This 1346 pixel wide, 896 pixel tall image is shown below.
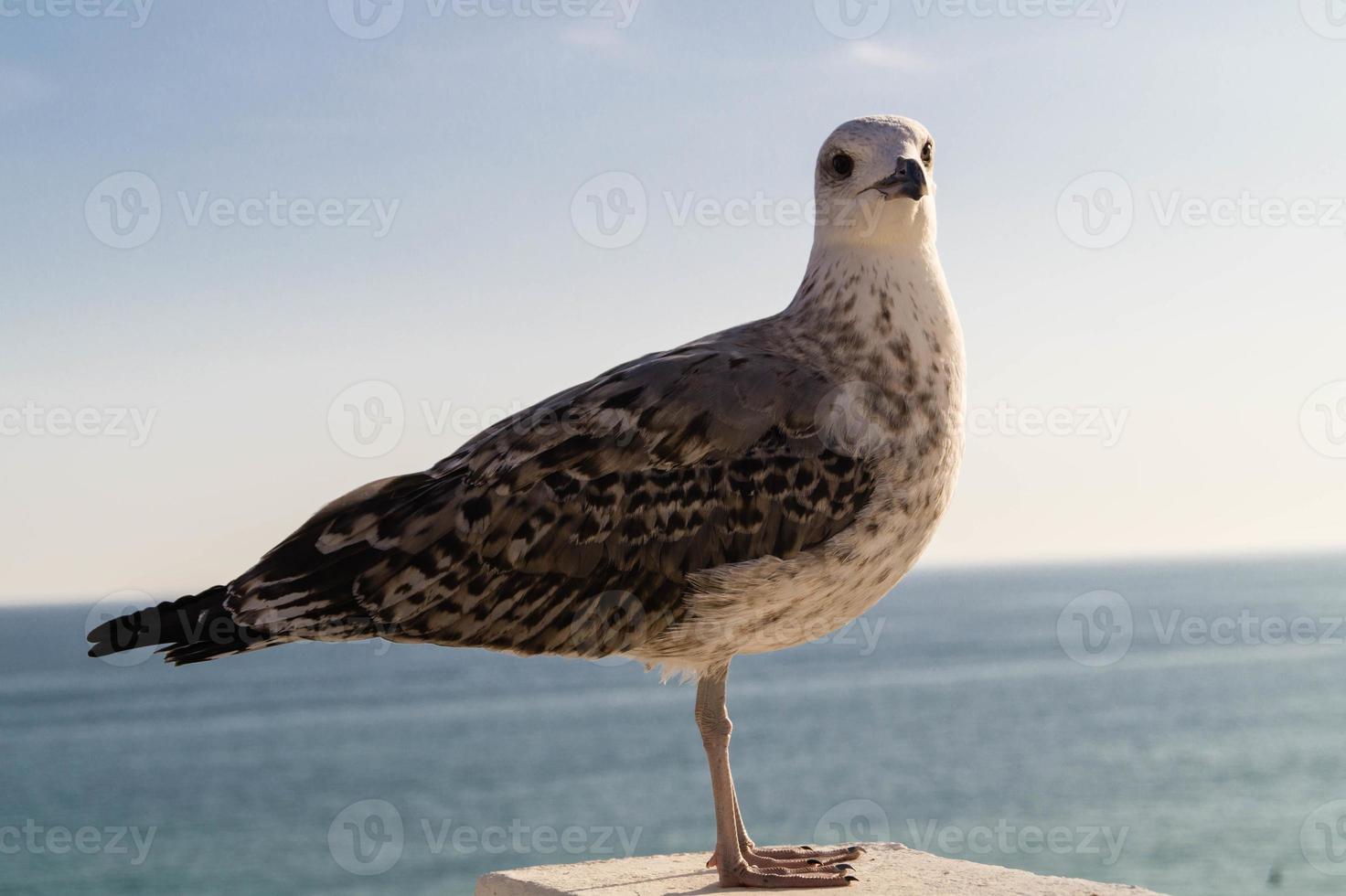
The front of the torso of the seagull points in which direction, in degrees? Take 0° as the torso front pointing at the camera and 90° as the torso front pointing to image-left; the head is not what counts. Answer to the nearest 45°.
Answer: approximately 270°
